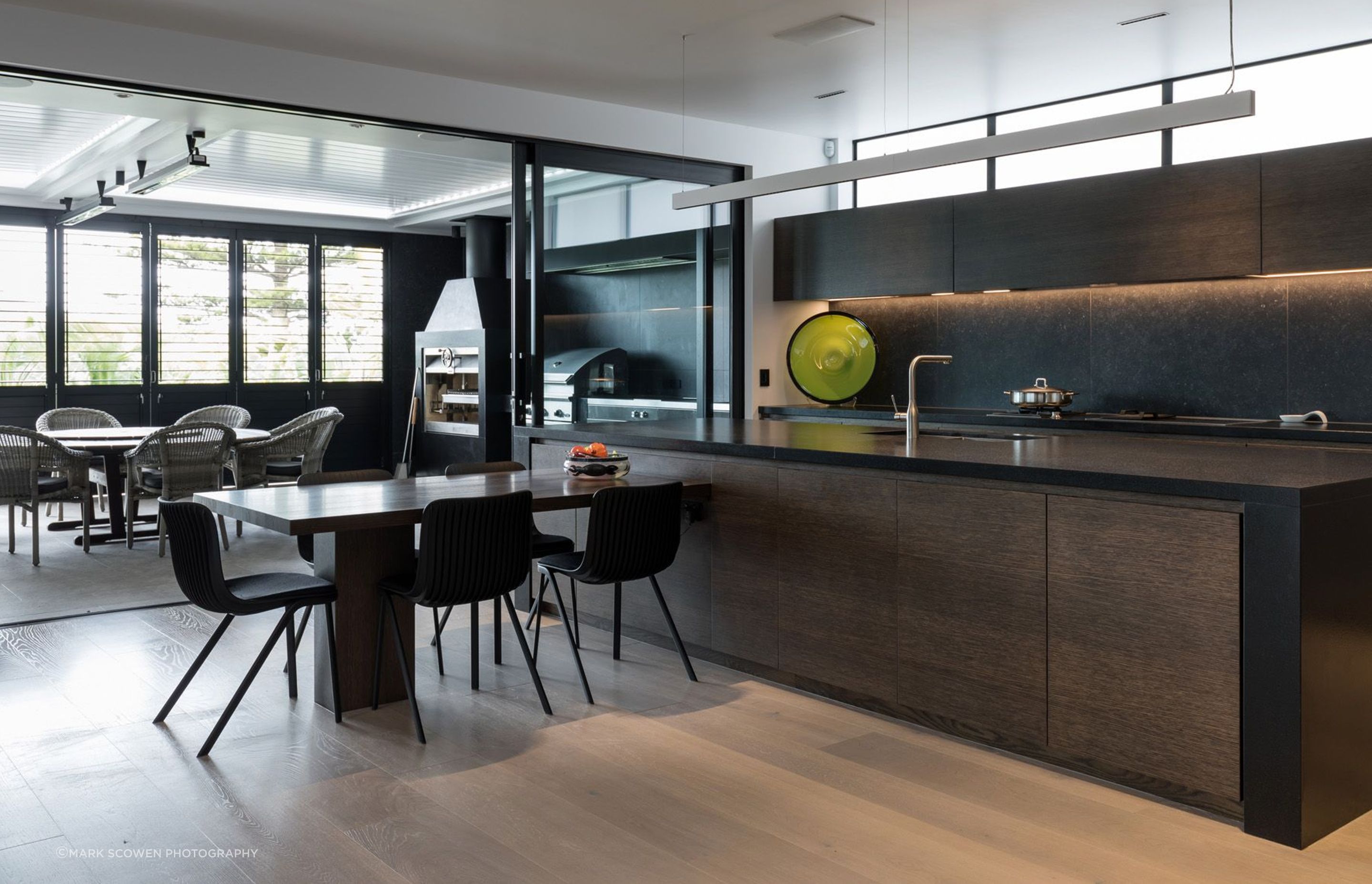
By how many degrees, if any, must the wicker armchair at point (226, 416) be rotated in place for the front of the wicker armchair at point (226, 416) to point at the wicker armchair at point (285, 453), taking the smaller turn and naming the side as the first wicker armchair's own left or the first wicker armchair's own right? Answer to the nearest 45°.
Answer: approximately 45° to the first wicker armchair's own left

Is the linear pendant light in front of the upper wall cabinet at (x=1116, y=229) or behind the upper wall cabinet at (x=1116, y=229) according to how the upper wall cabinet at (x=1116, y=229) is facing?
in front

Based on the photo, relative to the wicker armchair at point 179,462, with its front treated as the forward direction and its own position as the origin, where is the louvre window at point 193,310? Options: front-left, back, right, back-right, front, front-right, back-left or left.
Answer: front-right

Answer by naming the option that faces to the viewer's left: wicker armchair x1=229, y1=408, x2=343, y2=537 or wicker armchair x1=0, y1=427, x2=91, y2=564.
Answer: wicker armchair x1=229, y1=408, x2=343, y2=537

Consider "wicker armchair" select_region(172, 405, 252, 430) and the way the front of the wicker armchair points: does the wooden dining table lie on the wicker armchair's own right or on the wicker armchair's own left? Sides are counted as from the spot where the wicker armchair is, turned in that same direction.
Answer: on the wicker armchair's own left

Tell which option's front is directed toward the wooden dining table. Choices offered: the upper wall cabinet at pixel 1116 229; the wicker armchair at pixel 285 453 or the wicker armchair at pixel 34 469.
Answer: the upper wall cabinet

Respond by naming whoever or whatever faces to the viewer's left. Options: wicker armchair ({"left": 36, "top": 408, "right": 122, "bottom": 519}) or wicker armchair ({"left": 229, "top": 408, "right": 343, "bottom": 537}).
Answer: wicker armchair ({"left": 229, "top": 408, "right": 343, "bottom": 537})

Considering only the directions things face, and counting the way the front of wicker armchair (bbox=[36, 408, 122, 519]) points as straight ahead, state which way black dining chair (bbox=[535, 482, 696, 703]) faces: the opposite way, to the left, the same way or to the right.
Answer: the opposite way

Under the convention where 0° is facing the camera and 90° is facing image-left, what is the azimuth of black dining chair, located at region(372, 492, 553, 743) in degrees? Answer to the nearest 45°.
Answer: approximately 135°

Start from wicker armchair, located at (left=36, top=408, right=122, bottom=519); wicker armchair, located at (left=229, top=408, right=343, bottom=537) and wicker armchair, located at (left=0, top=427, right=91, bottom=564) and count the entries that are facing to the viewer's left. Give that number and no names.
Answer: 1

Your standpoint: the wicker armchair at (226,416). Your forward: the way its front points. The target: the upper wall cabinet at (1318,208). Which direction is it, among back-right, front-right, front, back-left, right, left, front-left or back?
left

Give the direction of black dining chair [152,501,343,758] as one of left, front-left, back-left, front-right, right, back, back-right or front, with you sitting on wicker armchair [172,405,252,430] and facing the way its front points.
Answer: front-left

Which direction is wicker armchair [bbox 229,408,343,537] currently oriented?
to the viewer's left

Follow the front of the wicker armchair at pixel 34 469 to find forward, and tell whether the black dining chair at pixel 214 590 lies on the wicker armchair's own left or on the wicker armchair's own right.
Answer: on the wicker armchair's own right

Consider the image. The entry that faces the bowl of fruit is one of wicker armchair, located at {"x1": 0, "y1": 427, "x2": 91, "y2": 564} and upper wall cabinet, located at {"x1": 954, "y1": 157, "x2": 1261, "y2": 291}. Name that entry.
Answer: the upper wall cabinet

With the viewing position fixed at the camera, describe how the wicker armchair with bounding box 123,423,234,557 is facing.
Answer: facing away from the viewer and to the left of the viewer

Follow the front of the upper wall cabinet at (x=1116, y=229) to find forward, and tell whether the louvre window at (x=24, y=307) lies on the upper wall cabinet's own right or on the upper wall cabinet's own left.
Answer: on the upper wall cabinet's own right
